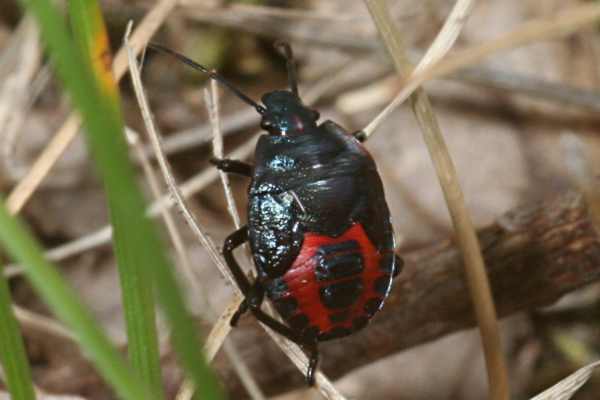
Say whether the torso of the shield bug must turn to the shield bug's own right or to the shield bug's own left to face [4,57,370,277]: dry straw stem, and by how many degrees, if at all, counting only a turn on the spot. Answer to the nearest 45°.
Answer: approximately 45° to the shield bug's own left

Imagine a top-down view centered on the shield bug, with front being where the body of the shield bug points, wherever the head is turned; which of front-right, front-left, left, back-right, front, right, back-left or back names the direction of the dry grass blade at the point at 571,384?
back-right

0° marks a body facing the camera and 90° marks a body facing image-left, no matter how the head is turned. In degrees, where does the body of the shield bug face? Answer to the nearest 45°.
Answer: approximately 180°

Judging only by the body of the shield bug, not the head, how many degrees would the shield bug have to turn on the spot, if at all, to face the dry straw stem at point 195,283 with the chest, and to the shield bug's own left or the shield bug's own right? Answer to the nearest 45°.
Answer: approximately 45° to the shield bug's own left

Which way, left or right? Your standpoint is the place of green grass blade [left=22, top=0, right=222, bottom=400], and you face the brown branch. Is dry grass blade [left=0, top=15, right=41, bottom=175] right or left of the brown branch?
left

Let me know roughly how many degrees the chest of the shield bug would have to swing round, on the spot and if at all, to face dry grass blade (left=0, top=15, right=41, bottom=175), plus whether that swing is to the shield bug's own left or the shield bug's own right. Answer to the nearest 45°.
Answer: approximately 45° to the shield bug's own left

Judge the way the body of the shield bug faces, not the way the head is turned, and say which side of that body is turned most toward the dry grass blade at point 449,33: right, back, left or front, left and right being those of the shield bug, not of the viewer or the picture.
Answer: front
